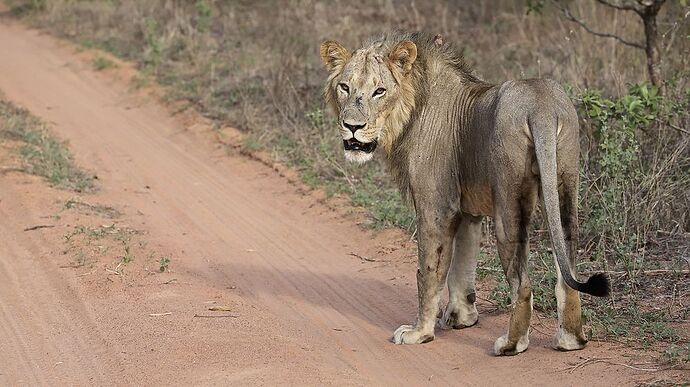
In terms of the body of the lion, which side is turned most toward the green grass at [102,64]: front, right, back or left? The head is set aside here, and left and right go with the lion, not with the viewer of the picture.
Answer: front

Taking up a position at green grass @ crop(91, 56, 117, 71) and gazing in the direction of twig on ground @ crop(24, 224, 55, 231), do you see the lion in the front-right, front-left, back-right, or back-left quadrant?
front-left

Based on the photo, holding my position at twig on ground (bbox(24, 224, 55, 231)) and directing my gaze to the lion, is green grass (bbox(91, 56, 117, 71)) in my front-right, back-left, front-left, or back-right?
back-left

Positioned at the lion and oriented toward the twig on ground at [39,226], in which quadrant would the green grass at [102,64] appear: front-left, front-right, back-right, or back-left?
front-right

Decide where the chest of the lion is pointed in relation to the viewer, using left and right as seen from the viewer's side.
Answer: facing away from the viewer and to the left of the viewer

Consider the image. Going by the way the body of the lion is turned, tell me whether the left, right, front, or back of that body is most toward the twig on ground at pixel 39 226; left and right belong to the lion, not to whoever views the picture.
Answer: front
